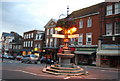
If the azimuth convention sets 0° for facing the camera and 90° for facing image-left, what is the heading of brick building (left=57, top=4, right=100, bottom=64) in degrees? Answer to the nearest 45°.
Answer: approximately 45°

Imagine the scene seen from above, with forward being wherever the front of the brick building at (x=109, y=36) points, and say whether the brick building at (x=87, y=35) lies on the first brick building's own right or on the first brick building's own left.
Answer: on the first brick building's own right

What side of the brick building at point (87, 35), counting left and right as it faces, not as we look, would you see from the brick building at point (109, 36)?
left

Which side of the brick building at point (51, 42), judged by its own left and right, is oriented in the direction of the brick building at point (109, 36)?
left

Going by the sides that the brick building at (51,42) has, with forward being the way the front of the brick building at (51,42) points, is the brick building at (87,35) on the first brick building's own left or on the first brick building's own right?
on the first brick building's own left

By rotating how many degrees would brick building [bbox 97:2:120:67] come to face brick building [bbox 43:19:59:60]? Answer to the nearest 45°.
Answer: approximately 90° to its right

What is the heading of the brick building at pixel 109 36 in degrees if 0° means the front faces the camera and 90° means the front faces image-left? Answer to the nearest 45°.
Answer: approximately 45°
